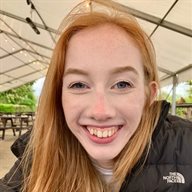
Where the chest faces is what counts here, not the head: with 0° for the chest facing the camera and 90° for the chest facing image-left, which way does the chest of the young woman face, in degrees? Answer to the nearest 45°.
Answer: approximately 0°

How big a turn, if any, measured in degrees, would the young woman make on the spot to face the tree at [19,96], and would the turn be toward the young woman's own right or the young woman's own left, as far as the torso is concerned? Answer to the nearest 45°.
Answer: approximately 180°
